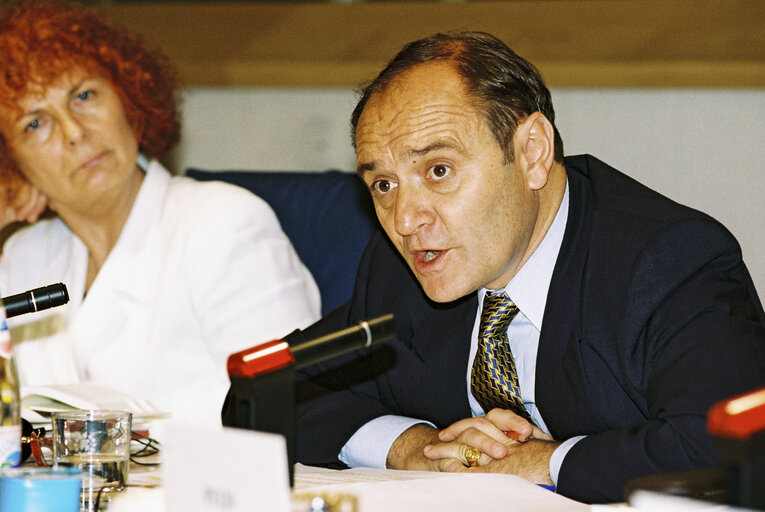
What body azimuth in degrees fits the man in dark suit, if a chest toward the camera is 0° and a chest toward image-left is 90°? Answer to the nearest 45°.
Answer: approximately 45°

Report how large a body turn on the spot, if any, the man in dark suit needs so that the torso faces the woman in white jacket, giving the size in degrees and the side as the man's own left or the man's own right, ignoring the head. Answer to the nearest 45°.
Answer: approximately 90° to the man's own right

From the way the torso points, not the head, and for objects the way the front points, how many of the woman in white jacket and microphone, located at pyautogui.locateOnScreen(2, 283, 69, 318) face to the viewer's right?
1

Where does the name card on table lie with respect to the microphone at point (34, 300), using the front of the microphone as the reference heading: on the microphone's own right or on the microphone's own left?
on the microphone's own right

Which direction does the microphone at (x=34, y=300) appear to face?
to the viewer's right
